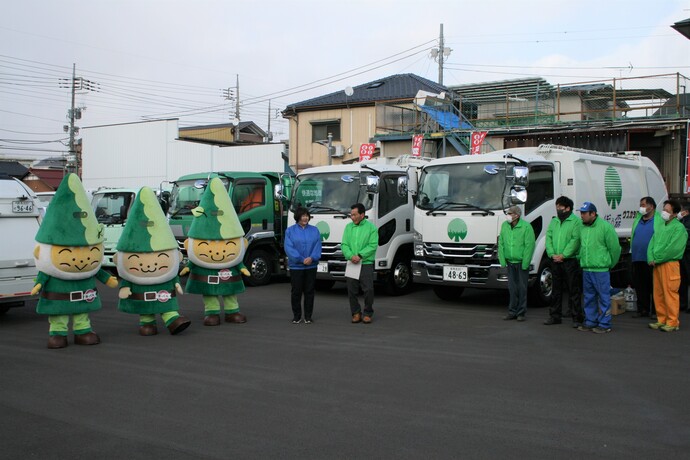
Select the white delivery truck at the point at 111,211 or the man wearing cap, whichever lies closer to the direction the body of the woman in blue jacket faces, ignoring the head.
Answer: the man wearing cap

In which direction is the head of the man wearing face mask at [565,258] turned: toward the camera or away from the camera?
toward the camera

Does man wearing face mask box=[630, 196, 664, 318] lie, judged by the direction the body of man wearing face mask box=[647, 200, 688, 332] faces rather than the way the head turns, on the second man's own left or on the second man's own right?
on the second man's own right

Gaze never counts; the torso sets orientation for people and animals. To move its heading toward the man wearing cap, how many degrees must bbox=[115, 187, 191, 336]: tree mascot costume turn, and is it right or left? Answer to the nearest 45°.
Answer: approximately 90° to its left

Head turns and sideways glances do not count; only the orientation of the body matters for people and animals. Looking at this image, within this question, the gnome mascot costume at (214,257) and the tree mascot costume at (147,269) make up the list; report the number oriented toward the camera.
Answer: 2

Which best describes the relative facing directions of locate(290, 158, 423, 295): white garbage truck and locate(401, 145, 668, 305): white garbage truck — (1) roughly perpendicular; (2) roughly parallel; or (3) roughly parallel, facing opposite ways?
roughly parallel

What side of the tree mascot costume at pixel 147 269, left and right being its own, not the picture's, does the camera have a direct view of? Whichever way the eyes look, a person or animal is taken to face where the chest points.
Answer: front

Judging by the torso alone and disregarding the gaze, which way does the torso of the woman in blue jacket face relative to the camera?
toward the camera

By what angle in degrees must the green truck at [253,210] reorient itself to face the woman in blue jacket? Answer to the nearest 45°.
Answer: approximately 45° to its left

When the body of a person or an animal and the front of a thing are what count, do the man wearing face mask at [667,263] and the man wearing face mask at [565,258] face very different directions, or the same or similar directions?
same or similar directions

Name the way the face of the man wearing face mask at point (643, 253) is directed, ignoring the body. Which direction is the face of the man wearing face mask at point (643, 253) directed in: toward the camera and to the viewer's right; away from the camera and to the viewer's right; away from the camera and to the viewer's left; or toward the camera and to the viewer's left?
toward the camera and to the viewer's left

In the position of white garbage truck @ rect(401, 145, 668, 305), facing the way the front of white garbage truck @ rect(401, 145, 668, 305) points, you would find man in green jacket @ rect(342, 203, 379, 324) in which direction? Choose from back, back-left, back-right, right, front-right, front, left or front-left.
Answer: front

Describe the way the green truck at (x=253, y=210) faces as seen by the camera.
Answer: facing the viewer and to the left of the viewer
